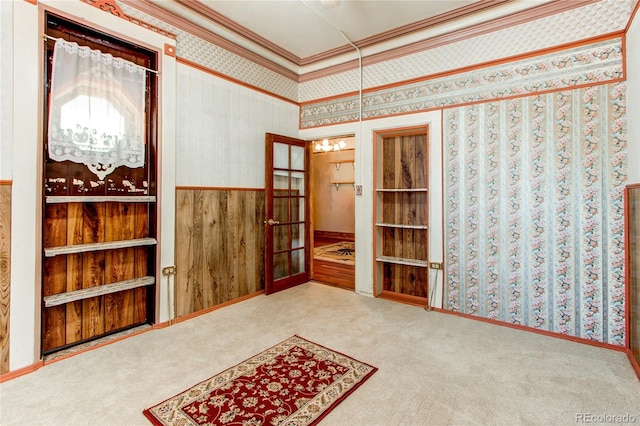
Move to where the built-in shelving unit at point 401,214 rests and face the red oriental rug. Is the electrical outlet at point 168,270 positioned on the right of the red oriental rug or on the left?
right

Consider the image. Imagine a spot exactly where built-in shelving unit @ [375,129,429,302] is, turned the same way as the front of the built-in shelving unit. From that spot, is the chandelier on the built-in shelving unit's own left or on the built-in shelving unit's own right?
on the built-in shelving unit's own right

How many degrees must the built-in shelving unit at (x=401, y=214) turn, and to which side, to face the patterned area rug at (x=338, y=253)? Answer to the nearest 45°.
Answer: approximately 90° to its right

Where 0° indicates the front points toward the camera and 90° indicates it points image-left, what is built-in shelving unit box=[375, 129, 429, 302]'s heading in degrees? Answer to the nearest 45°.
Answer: approximately 45°

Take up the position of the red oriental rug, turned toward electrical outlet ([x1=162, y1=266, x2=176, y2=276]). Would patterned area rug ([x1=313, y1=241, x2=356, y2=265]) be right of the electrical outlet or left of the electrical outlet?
right
